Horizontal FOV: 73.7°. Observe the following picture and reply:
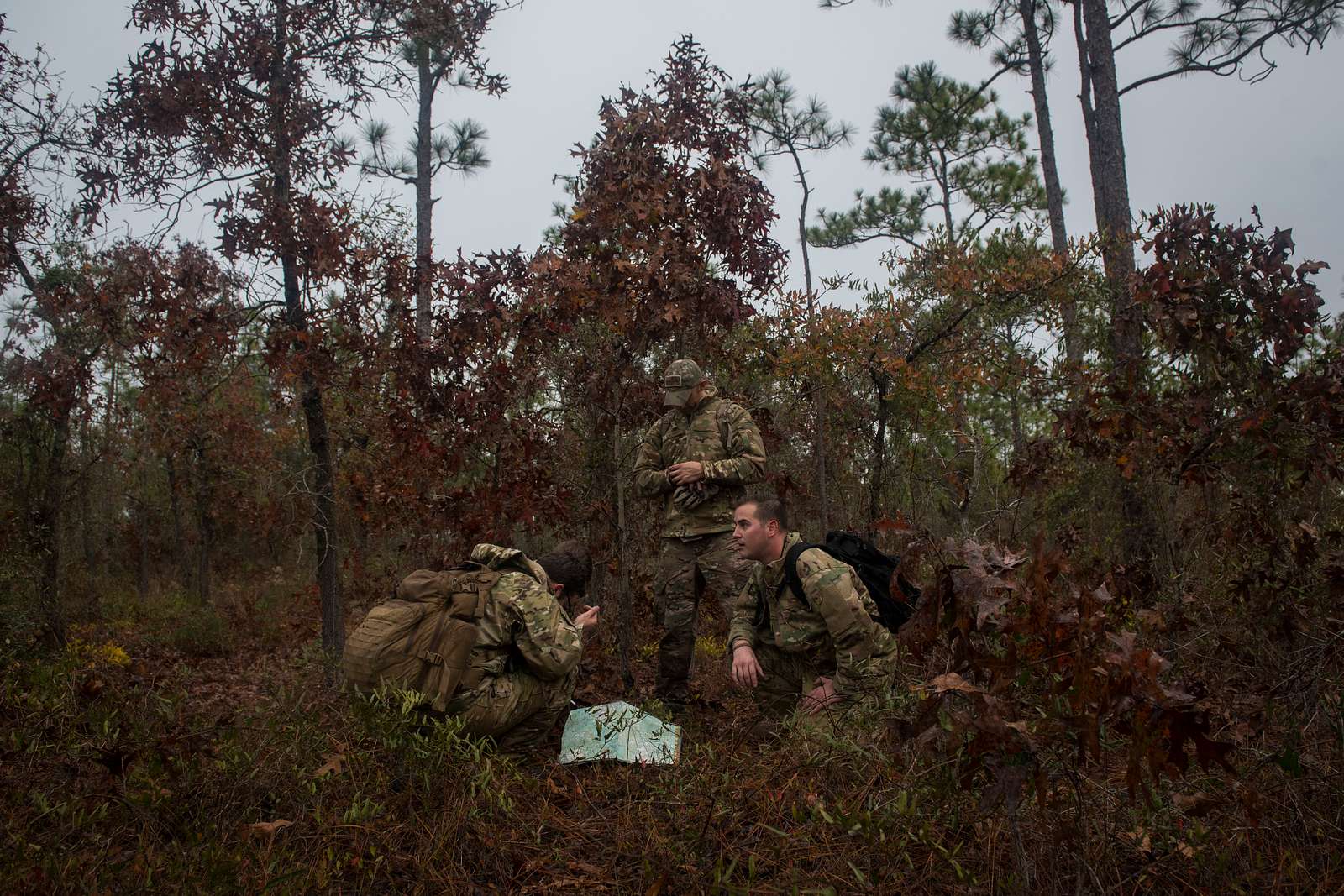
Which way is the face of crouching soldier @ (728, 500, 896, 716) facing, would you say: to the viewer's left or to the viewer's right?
to the viewer's left

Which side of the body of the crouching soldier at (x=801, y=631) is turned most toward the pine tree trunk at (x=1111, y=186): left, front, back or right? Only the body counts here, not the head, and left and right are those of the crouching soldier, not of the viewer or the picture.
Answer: back

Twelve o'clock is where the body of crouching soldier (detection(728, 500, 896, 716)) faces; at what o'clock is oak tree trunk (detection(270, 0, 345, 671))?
The oak tree trunk is roughly at 2 o'clock from the crouching soldier.

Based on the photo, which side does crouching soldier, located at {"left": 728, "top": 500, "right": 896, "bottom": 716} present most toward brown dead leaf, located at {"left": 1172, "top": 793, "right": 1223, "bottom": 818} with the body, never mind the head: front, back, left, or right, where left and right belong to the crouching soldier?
left

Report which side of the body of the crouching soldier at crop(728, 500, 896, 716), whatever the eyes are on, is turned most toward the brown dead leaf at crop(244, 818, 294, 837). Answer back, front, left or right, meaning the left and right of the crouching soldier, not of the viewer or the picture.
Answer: front

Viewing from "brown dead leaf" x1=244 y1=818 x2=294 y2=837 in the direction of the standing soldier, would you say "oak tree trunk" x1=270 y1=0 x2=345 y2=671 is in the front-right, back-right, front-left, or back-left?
front-left

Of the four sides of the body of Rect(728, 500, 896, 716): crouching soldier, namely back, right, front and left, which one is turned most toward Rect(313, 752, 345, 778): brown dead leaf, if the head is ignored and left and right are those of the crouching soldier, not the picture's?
front

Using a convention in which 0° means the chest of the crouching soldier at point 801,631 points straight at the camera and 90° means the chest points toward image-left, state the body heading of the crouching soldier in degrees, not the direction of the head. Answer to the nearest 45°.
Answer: approximately 45°

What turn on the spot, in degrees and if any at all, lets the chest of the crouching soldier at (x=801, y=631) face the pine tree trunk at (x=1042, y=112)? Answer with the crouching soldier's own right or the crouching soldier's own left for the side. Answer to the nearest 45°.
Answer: approximately 180°

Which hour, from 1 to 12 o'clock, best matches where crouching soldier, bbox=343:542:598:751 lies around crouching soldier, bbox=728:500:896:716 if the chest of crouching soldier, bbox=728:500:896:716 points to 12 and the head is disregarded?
crouching soldier, bbox=343:542:598:751 is roughly at 1 o'clock from crouching soldier, bbox=728:500:896:716.

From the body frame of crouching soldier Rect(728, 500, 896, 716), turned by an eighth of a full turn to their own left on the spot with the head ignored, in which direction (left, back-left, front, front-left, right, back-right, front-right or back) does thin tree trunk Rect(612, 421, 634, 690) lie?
back-right

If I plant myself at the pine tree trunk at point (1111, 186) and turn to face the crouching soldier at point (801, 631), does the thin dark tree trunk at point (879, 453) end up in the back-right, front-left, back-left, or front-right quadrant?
front-right

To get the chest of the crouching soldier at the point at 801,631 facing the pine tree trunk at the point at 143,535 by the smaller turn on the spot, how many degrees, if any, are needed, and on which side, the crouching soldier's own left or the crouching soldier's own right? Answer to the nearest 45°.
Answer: approximately 90° to the crouching soldier's own right

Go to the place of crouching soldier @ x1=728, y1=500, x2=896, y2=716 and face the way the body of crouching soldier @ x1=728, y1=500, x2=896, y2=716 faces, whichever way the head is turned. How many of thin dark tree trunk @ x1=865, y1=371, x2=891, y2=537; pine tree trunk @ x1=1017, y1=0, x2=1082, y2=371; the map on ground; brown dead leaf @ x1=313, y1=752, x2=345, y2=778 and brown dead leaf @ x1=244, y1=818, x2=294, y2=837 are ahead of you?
3

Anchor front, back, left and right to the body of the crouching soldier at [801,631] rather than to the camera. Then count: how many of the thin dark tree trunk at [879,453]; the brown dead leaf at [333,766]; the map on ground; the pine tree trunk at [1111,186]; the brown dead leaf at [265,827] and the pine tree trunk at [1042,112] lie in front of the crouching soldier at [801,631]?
3
